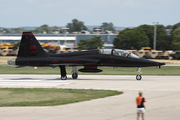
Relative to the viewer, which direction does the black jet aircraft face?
to the viewer's right
